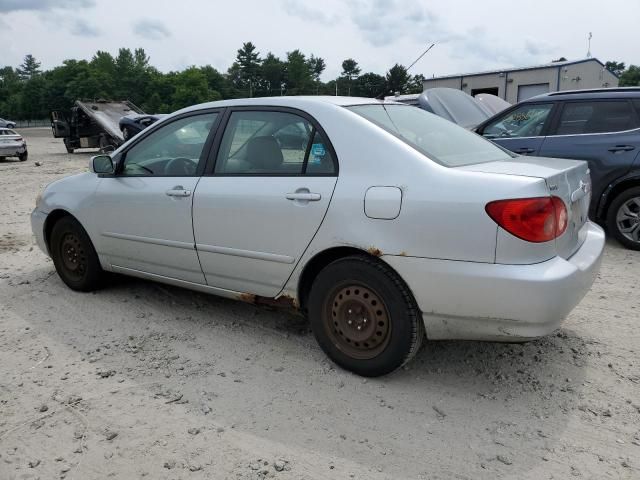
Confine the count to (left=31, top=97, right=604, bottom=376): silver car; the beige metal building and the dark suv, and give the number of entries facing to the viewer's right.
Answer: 0

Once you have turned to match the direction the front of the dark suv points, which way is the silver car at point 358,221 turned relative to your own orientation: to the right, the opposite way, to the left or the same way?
the same way

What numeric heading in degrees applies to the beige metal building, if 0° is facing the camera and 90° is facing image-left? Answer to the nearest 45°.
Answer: approximately 45°

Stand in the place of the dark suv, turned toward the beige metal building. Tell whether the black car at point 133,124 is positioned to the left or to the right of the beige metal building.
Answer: left

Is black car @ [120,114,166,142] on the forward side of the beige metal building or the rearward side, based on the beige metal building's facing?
on the forward side

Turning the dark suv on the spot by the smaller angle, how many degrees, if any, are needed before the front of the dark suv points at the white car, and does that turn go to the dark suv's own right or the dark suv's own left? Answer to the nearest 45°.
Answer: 0° — it already faces it

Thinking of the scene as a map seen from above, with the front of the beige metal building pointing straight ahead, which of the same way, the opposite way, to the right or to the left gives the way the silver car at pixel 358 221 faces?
to the right

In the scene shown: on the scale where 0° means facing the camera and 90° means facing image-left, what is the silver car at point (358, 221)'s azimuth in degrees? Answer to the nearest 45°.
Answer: approximately 135°

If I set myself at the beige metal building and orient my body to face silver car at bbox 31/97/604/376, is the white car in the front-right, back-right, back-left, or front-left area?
front-right

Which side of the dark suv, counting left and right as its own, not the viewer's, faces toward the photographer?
left

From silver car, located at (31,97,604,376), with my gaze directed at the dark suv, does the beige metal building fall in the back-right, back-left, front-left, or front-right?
front-left

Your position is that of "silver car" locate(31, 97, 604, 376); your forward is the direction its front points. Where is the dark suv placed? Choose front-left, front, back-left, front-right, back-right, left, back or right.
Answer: right

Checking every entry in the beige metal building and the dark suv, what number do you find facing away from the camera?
0

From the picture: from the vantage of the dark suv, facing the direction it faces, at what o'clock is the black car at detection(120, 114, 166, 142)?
The black car is roughly at 1 o'clock from the dark suv.

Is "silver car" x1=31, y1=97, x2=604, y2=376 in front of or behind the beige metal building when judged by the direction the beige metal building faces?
in front

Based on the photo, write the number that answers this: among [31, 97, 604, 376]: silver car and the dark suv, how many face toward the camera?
0

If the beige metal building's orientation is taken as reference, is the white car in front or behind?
in front

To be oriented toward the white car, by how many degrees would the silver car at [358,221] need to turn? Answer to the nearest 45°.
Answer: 0° — it already faces it
